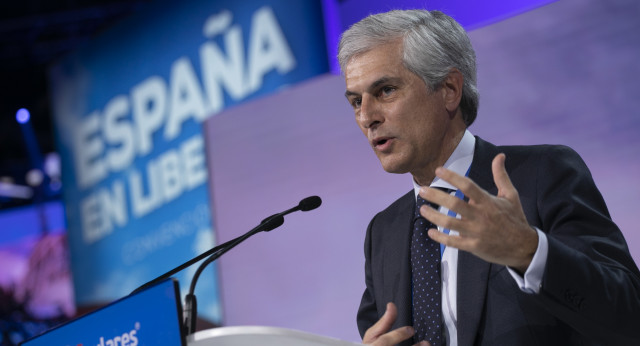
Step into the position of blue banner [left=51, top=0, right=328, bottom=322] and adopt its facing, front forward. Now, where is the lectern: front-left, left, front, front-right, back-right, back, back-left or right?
front-left

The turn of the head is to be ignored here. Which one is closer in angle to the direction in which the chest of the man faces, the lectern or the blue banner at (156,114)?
the lectern

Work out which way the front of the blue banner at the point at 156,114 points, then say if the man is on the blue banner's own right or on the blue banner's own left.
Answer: on the blue banner's own left

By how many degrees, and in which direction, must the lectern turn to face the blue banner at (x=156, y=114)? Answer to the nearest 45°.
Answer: approximately 135° to its right

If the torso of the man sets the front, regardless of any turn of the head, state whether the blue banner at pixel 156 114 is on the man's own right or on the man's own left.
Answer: on the man's own right

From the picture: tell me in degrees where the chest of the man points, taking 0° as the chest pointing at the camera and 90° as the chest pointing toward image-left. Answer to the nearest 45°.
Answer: approximately 45°

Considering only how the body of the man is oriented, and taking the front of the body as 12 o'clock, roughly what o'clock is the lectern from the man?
The lectern is roughly at 12 o'clock from the man.

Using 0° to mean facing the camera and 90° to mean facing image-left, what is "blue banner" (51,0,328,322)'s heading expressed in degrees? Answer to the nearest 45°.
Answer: approximately 45°
